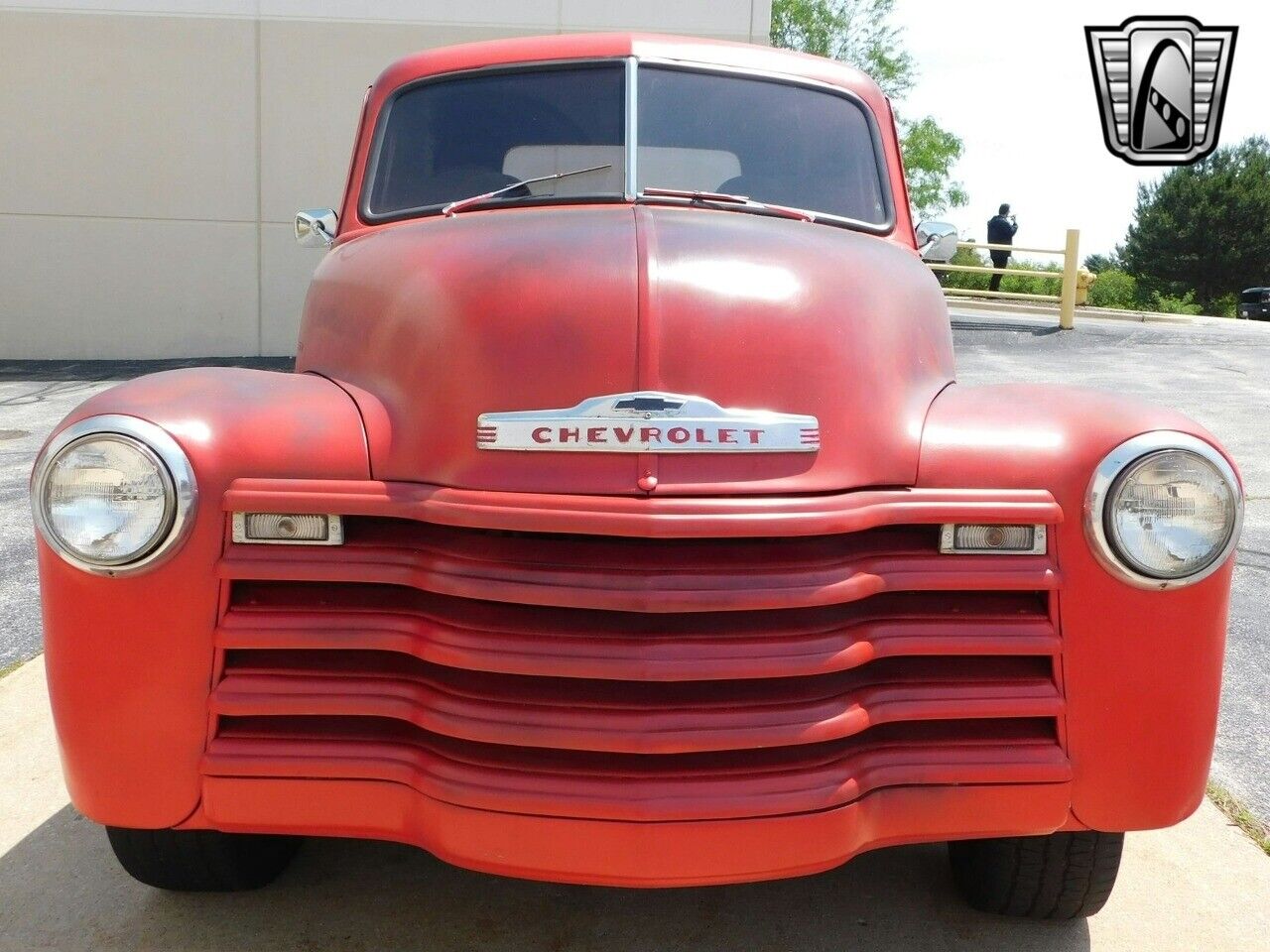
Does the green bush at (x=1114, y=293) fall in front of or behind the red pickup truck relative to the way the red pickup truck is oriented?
behind

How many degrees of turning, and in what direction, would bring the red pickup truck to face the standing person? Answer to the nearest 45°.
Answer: approximately 180°

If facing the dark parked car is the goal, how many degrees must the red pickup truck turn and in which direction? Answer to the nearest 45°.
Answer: approximately 135° to its left

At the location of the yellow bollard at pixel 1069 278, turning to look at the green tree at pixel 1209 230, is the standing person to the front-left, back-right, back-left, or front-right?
front-left

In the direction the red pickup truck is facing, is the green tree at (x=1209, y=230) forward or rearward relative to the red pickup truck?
rearward

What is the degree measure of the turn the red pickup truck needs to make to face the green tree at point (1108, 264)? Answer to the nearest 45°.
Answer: approximately 180°

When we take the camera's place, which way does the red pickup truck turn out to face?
facing the viewer

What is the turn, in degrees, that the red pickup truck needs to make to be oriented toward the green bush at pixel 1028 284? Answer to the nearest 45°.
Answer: approximately 180°

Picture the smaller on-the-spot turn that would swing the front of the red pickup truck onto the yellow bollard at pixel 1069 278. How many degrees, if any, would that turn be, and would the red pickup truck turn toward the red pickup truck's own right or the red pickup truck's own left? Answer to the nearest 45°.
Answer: approximately 180°
